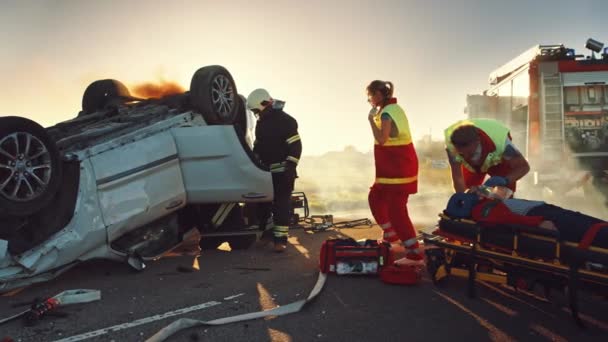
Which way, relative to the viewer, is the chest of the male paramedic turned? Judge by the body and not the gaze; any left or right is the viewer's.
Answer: facing the viewer

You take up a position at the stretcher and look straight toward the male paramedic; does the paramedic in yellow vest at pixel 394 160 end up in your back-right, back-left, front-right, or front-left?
front-left

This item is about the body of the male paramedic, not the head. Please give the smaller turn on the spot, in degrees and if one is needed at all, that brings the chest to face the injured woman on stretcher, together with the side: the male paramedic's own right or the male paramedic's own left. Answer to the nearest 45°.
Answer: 0° — they already face them

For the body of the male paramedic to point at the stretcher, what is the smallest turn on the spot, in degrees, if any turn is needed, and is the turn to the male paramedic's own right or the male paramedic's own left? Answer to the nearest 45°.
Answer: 0° — they already face it

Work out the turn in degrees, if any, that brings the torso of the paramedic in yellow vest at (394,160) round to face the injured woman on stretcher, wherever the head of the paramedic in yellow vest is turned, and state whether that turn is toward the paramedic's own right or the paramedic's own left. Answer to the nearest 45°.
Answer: approximately 135° to the paramedic's own left

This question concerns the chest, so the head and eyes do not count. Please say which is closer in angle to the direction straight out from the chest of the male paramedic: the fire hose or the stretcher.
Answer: the stretcher

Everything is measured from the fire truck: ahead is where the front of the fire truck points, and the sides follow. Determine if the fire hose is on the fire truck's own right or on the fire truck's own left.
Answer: on the fire truck's own left

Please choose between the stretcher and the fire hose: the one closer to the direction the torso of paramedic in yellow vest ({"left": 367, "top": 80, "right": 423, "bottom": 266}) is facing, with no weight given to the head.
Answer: the fire hose

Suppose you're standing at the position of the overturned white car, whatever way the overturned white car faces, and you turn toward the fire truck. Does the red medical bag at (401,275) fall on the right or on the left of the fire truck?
right

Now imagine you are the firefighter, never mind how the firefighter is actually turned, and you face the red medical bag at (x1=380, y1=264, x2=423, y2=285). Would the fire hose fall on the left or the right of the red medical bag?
right
